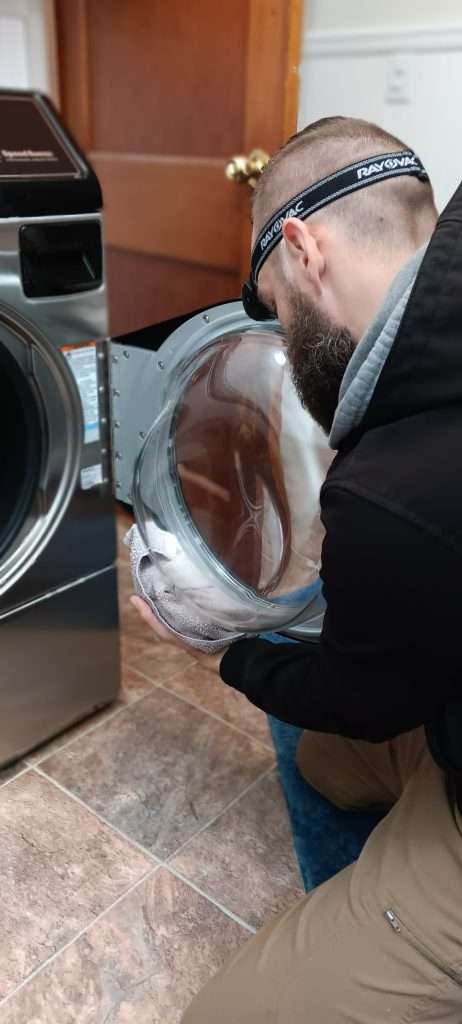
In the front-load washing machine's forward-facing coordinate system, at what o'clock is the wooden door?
The wooden door is roughly at 8 o'clock from the front-load washing machine.

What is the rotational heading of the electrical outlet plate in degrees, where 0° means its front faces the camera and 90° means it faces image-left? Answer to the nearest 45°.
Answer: approximately 0°

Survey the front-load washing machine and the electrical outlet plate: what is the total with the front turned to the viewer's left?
0

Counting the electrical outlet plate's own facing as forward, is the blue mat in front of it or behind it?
in front

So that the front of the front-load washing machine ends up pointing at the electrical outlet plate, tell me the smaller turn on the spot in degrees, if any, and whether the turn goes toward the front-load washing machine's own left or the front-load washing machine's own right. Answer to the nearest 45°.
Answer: approximately 90° to the front-load washing machine's own left

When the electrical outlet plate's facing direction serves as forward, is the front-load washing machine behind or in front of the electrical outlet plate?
in front

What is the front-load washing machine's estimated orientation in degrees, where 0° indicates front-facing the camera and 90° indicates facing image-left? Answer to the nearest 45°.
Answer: approximately 315°
